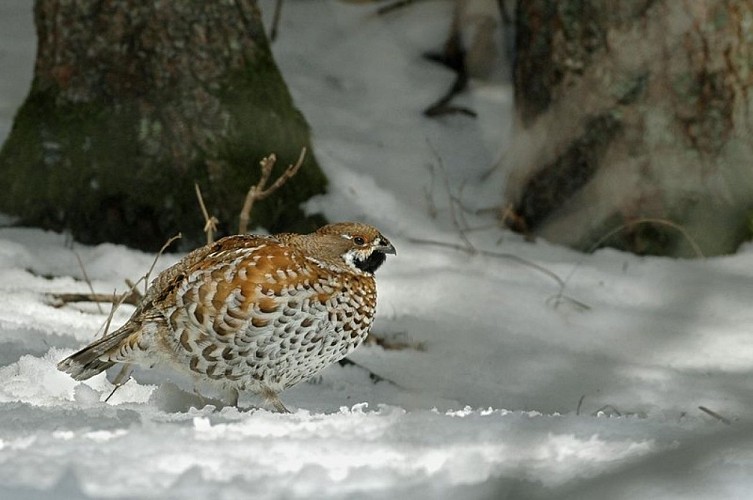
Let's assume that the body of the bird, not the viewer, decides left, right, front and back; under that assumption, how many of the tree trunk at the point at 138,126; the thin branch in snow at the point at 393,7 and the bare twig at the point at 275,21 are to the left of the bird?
3

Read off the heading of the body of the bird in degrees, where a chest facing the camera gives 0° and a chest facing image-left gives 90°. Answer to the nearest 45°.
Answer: approximately 270°

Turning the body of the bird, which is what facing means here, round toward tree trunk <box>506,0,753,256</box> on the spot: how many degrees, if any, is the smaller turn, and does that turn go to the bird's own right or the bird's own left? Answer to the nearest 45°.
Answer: approximately 45° to the bird's own left

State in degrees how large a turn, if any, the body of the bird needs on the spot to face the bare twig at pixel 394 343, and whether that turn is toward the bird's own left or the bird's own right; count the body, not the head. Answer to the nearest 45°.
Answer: approximately 45° to the bird's own left

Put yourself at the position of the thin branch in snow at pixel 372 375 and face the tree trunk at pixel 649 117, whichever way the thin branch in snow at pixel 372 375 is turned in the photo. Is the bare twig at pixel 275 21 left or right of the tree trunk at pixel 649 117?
left

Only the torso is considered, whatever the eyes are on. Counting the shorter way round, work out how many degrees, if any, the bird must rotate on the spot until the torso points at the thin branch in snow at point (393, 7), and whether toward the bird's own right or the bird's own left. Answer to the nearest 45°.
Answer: approximately 90° to the bird's own left

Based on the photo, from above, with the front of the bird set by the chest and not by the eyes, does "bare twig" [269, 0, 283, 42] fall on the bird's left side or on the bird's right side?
on the bird's left side

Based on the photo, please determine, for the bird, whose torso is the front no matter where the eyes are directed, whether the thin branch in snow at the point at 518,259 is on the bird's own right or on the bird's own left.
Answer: on the bird's own left

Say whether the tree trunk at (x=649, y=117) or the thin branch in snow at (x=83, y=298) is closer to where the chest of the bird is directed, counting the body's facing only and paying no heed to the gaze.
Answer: the tree trunk

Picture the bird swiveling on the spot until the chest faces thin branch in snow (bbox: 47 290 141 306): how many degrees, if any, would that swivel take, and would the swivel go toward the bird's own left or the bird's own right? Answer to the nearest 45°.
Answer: approximately 135° to the bird's own left

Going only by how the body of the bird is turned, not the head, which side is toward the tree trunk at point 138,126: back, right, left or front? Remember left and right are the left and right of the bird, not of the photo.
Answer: left

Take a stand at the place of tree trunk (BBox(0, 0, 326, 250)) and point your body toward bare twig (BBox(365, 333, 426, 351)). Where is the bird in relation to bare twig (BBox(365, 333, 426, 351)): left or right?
right
